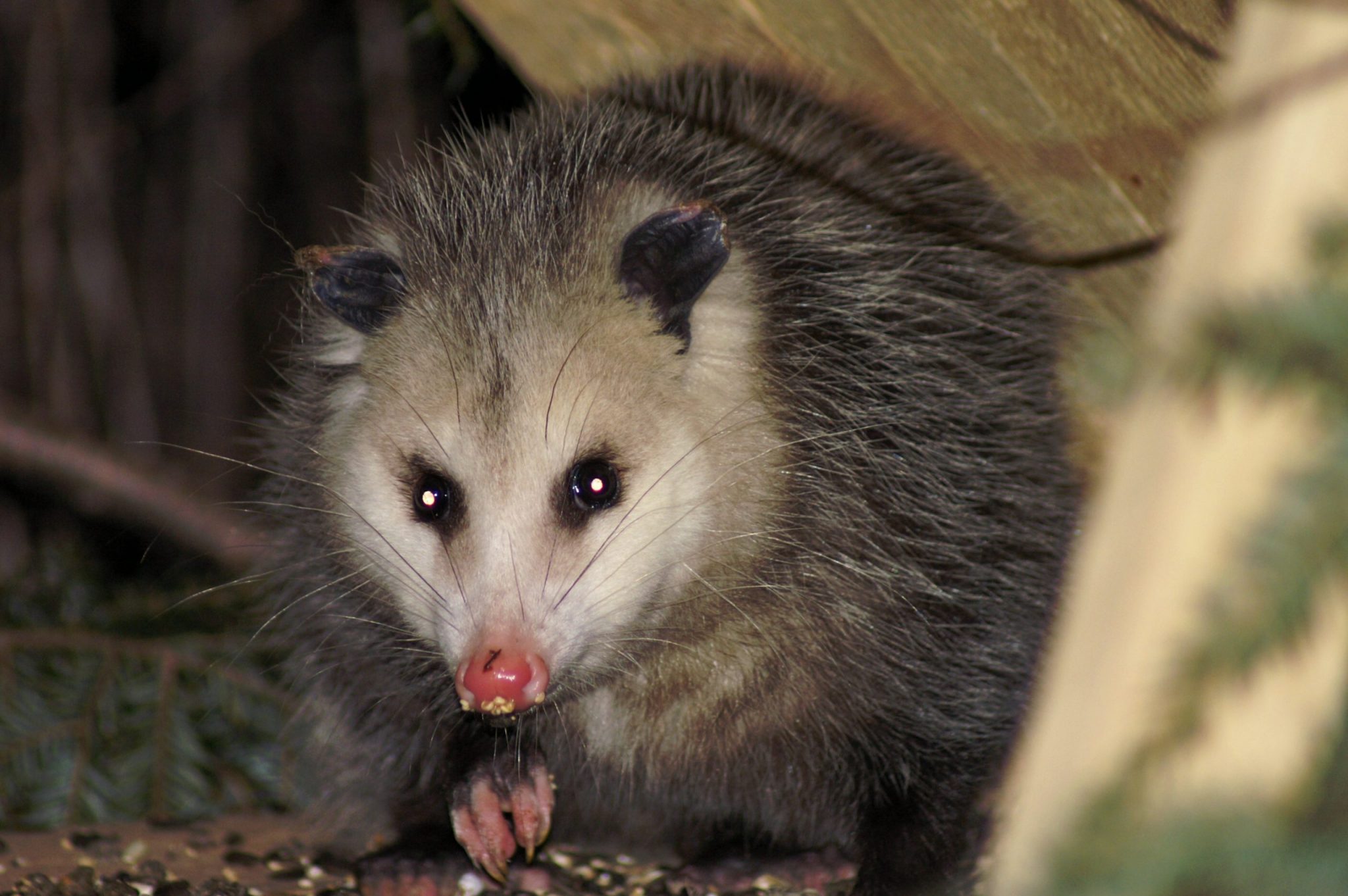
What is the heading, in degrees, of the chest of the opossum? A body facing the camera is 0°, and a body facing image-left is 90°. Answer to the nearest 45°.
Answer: approximately 45°

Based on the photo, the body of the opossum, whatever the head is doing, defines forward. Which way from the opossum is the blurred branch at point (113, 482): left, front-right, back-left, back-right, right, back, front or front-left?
right
